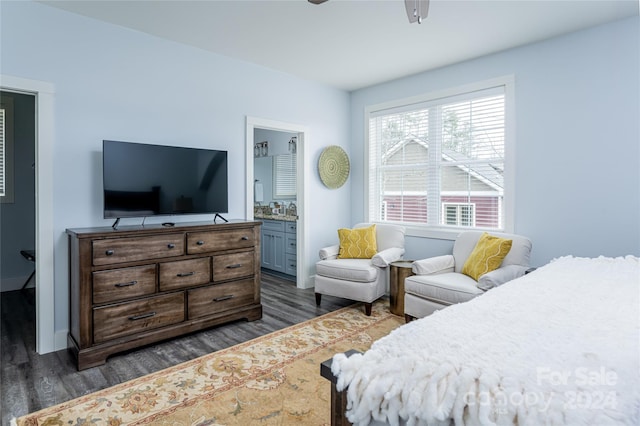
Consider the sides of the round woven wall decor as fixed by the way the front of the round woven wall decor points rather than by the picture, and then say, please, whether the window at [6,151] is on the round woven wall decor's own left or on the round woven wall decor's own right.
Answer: on the round woven wall decor's own right

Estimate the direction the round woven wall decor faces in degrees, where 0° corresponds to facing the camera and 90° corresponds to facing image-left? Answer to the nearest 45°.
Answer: approximately 315°

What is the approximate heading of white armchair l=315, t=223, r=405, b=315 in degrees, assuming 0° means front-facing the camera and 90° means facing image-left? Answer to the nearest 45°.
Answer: approximately 45°

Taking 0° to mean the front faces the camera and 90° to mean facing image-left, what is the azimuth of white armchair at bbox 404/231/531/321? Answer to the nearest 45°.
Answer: approximately 45°

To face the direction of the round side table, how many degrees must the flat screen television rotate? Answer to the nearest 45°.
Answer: approximately 45° to its left

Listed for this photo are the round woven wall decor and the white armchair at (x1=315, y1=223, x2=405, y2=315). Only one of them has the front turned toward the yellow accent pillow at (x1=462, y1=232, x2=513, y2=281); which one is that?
the round woven wall decor
